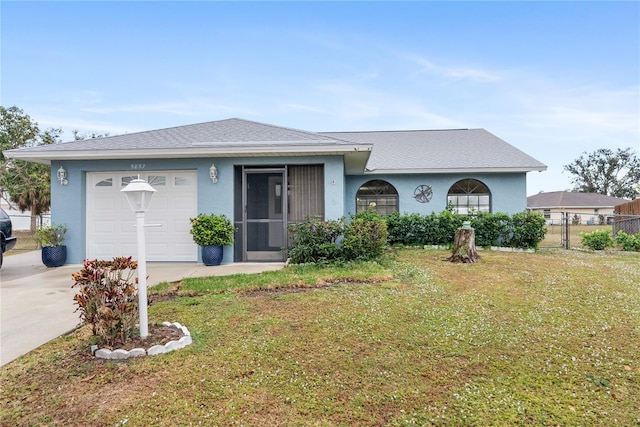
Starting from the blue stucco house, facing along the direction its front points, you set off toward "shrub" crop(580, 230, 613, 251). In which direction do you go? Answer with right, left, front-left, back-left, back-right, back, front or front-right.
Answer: left

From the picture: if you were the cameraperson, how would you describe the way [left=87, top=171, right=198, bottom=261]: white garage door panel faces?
facing the viewer

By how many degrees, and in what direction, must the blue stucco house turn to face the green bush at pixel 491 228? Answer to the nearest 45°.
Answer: approximately 90° to its left

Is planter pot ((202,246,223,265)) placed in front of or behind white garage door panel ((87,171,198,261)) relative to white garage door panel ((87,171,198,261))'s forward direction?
in front

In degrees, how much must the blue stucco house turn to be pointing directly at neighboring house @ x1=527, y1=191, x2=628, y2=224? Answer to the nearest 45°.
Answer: approximately 135° to its left

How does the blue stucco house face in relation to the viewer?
toward the camera

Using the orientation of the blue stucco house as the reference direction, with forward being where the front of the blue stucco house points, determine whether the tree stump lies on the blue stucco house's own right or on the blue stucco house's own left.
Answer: on the blue stucco house's own left

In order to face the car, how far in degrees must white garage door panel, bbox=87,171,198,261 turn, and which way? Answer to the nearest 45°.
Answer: approximately 90° to its right

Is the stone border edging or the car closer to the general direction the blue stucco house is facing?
the stone border edging

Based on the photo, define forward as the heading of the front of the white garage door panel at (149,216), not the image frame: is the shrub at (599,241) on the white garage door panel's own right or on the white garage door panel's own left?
on the white garage door panel's own left

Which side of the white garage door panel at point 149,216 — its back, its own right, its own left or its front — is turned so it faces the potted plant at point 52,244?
right

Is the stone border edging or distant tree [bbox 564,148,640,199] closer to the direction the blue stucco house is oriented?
the stone border edging

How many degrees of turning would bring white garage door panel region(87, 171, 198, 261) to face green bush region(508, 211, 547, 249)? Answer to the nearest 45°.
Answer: approximately 90° to its left

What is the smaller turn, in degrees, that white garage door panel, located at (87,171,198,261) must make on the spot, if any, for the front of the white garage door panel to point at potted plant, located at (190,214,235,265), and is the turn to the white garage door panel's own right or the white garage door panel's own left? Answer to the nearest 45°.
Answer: approximately 45° to the white garage door panel's own left

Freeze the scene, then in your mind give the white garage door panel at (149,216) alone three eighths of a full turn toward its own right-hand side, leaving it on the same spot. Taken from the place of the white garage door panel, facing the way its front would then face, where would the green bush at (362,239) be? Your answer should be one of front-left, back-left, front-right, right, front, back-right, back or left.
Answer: back

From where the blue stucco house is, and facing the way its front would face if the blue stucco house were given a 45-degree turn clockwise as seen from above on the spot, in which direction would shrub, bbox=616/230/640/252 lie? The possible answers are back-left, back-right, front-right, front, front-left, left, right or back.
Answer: back-left
